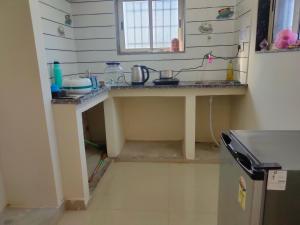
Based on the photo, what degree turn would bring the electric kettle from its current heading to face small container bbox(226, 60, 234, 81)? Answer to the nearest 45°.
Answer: approximately 180°

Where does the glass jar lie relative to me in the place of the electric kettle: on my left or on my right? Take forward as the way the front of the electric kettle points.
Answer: on my right

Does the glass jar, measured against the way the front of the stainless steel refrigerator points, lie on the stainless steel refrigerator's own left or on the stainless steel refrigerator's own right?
on the stainless steel refrigerator's own right

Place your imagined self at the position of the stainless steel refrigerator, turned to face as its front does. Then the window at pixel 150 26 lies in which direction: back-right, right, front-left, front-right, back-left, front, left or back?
right

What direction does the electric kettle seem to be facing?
to the viewer's left

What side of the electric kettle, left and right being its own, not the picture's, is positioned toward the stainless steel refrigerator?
left
